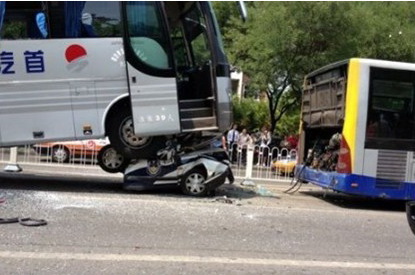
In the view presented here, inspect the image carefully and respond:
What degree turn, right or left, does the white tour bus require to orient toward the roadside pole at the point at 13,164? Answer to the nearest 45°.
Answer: approximately 135° to its left

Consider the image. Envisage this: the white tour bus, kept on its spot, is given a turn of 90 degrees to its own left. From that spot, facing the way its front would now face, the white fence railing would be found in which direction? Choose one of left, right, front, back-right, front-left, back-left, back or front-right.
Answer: front

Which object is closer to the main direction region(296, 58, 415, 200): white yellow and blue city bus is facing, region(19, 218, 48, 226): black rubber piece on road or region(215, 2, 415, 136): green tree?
the green tree

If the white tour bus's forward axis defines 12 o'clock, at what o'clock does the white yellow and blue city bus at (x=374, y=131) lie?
The white yellow and blue city bus is roughly at 12 o'clock from the white tour bus.

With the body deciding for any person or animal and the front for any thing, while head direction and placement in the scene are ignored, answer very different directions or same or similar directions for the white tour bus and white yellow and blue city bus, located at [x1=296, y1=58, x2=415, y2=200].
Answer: same or similar directions

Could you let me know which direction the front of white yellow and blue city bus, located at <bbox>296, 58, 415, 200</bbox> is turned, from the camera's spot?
facing away from the viewer and to the right of the viewer

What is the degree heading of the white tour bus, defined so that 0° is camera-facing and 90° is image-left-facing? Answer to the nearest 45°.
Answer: approximately 270°

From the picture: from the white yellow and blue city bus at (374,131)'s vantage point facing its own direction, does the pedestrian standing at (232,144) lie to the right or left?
on its left

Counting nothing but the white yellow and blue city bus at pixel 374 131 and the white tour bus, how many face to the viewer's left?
0

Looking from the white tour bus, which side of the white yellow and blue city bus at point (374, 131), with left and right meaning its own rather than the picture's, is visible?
back

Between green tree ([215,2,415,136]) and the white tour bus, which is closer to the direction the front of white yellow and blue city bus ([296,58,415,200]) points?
the green tree

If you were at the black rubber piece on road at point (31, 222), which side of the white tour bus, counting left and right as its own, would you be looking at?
right
